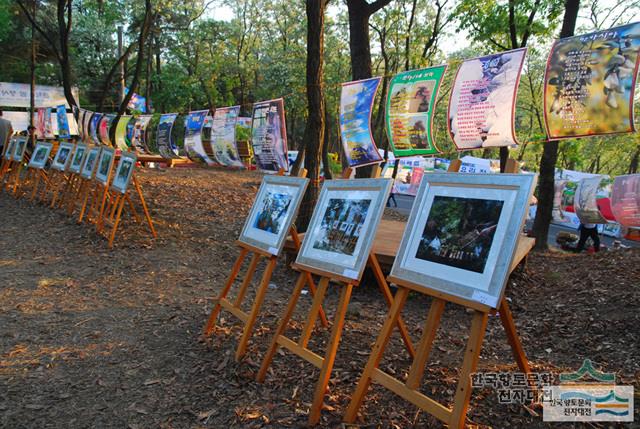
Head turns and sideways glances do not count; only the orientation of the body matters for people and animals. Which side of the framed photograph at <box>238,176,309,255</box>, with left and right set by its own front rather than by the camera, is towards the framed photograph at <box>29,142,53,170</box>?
right

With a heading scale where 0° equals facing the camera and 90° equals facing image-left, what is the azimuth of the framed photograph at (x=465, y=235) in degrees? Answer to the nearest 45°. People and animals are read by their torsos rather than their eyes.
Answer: approximately 45°

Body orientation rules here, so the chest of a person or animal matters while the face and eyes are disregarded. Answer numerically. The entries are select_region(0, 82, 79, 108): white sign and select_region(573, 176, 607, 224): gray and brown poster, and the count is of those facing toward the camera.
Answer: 2

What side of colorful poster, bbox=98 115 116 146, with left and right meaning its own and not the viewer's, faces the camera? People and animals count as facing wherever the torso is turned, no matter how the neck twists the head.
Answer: front

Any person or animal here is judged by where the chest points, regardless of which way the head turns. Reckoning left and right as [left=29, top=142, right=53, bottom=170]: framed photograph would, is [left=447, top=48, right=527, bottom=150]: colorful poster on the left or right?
on its left

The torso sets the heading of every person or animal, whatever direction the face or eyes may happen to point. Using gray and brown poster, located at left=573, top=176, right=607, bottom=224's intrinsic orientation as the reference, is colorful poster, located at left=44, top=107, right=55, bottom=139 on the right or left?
on its right

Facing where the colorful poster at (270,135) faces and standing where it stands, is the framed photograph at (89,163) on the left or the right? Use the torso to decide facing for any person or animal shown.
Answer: on its right

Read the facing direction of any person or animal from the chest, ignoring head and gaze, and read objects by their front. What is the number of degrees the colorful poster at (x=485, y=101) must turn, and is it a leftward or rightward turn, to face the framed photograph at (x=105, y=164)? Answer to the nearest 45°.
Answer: approximately 90° to its right

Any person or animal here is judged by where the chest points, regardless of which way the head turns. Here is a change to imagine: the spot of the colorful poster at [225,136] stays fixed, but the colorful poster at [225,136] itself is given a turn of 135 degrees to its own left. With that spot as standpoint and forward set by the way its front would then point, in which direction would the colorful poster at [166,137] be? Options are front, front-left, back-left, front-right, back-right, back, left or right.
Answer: back-left

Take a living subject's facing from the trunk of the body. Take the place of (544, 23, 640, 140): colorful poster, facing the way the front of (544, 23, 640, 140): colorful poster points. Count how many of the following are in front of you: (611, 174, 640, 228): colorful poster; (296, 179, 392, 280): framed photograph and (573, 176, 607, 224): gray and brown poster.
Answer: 1

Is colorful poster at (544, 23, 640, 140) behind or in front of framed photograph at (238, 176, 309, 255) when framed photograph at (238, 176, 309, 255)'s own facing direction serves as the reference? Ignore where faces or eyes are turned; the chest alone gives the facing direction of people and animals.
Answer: behind

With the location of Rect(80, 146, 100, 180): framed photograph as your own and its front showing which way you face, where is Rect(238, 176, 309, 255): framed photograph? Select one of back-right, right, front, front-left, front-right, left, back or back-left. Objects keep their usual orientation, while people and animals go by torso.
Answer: front-left

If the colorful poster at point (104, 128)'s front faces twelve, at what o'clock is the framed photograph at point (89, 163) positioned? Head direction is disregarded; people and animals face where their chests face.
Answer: The framed photograph is roughly at 12 o'clock from the colorful poster.

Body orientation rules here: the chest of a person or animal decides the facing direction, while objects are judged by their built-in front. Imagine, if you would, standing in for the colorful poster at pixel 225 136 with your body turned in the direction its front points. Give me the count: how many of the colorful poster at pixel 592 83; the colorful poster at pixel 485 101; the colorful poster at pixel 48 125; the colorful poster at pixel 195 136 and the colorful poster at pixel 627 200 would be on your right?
2
